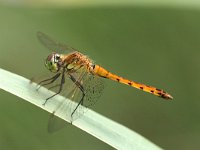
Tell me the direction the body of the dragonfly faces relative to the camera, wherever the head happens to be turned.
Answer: to the viewer's left
